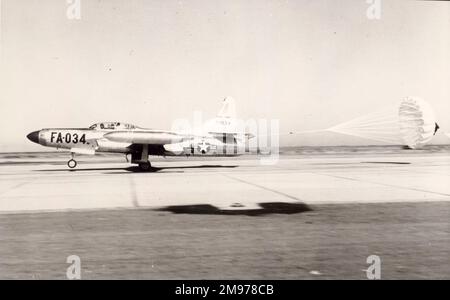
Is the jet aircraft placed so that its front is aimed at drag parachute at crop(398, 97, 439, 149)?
no

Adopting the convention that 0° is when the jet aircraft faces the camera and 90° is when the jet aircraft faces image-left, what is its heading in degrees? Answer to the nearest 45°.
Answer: approximately 90°
